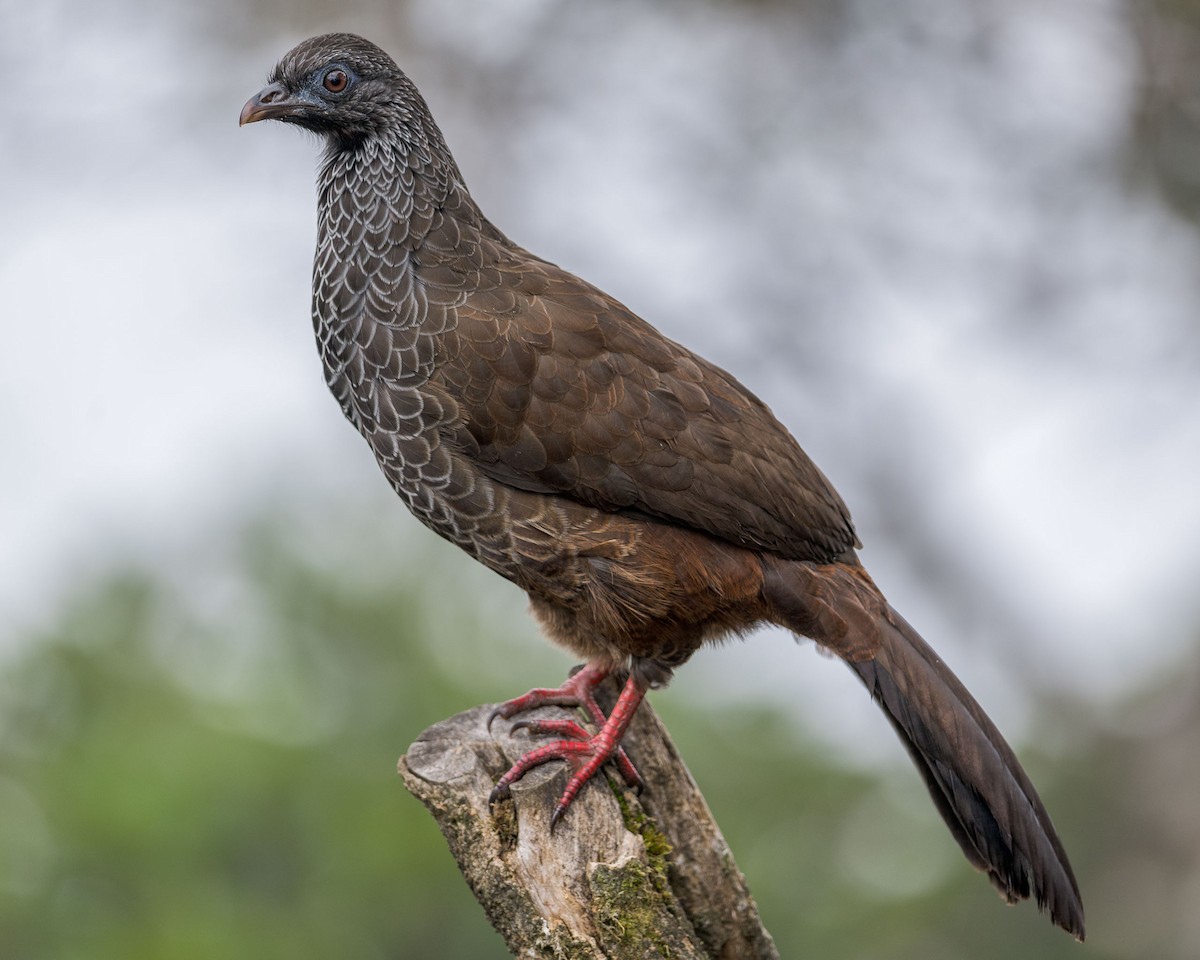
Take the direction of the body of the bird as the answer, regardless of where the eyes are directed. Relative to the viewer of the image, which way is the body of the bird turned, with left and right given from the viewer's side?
facing to the left of the viewer
